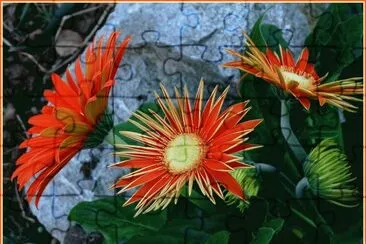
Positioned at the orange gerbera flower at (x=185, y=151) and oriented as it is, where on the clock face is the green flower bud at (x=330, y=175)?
The green flower bud is roughly at 9 o'clock from the orange gerbera flower.

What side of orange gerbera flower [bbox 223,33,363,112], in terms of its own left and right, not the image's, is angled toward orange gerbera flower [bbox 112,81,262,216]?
right

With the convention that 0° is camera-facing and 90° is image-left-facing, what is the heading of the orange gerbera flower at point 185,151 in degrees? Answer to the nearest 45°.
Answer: approximately 0°

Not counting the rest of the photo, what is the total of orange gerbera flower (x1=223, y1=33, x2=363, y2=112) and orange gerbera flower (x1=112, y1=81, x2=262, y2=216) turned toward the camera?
2

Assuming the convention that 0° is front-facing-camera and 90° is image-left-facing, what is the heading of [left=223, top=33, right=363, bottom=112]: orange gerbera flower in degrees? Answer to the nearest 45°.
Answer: approximately 0°

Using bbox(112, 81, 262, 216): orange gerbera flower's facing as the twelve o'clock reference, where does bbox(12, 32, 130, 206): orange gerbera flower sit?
bbox(12, 32, 130, 206): orange gerbera flower is roughly at 3 o'clock from bbox(112, 81, 262, 216): orange gerbera flower.
